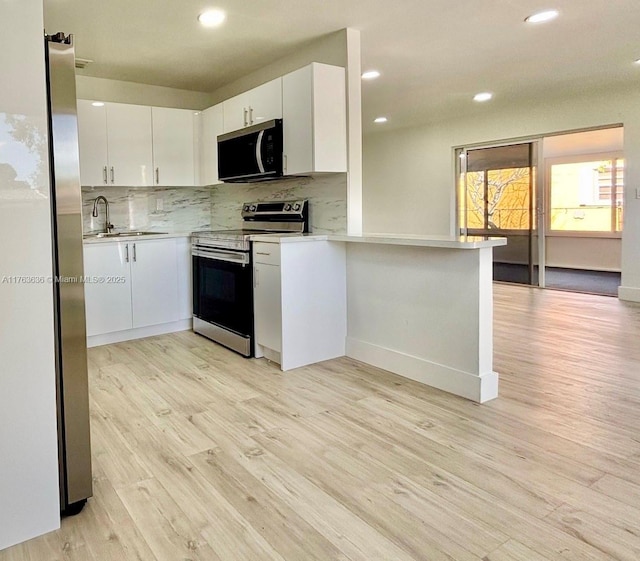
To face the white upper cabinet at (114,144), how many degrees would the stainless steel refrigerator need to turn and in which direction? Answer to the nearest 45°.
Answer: approximately 90° to its left

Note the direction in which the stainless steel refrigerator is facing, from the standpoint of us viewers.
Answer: facing to the right of the viewer

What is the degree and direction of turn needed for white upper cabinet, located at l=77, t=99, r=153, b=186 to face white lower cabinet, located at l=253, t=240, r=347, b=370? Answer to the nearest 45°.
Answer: approximately 45° to its left

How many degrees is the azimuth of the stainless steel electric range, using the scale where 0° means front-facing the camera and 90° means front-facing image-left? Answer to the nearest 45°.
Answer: approximately 45°

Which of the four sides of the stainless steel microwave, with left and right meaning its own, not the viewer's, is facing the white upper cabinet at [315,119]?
left

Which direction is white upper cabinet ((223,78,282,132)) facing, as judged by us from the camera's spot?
facing the viewer and to the left of the viewer

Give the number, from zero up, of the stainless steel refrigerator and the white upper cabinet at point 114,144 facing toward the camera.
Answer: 1
